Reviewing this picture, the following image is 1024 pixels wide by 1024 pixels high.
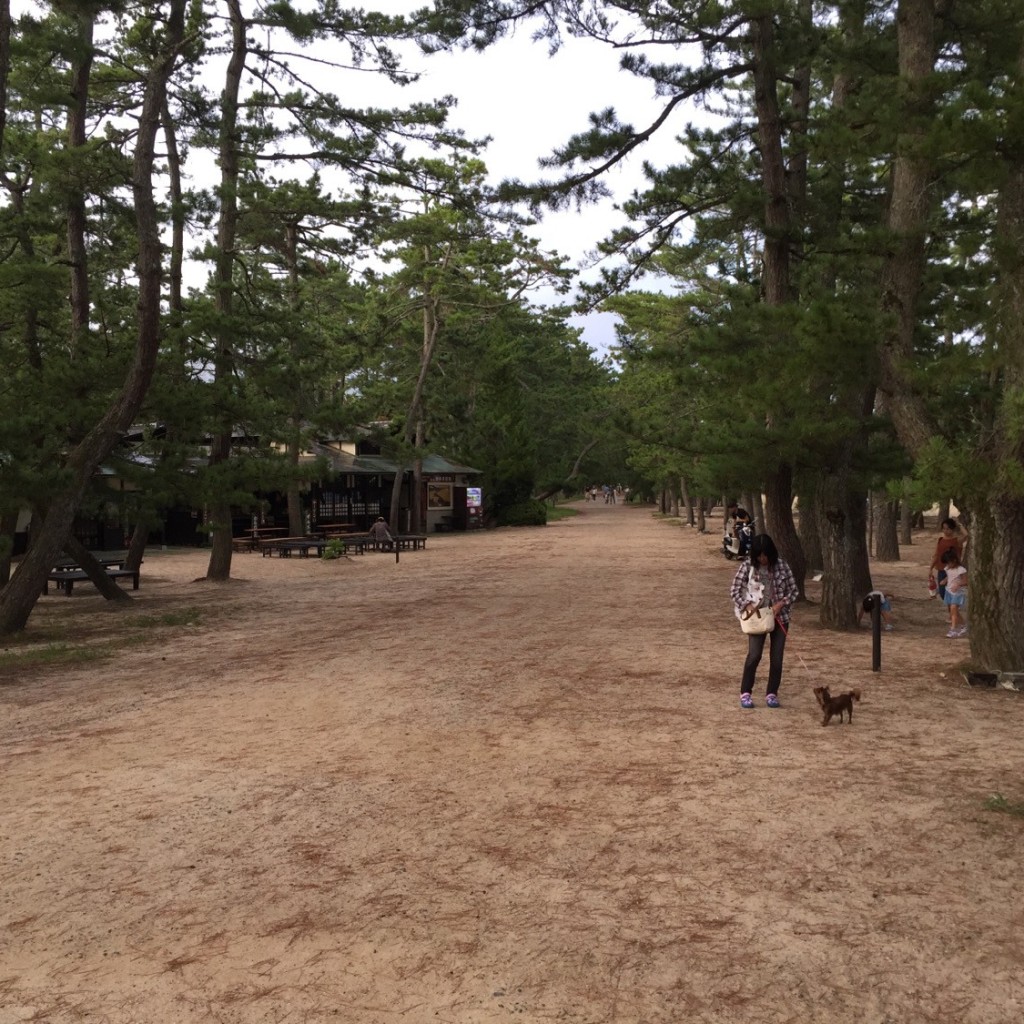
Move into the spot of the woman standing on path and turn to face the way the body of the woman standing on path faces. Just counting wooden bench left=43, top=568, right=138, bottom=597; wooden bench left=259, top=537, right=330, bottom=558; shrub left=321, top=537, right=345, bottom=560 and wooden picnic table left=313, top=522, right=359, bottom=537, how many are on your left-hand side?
0

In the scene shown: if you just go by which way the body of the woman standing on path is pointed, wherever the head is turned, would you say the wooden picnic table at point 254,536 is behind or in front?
behind

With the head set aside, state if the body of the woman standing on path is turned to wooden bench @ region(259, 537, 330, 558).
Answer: no

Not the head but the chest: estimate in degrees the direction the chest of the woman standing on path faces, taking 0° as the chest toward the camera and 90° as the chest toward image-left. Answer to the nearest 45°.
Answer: approximately 0°

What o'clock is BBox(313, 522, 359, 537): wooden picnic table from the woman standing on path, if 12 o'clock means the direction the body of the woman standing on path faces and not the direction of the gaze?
The wooden picnic table is roughly at 5 o'clock from the woman standing on path.

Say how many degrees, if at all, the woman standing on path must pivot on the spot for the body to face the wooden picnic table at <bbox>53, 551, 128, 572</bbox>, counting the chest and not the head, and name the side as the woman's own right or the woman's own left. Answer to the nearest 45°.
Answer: approximately 135° to the woman's own right

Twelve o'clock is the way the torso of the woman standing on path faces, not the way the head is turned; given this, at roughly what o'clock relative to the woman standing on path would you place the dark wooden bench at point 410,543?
The dark wooden bench is roughly at 5 o'clock from the woman standing on path.

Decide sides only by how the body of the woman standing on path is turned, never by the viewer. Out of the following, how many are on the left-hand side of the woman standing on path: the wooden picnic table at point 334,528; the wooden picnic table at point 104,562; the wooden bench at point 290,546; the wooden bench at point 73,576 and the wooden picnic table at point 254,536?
0

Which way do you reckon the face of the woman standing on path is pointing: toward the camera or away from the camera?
toward the camera

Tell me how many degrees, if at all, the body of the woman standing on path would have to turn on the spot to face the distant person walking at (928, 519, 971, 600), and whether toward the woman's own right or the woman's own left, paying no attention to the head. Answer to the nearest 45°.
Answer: approximately 135° to the woman's own left

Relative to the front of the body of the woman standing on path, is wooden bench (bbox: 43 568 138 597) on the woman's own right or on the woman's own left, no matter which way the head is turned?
on the woman's own right

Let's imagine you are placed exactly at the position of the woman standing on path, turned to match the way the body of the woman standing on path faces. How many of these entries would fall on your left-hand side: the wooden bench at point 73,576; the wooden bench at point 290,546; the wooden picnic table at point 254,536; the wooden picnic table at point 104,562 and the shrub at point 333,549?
0

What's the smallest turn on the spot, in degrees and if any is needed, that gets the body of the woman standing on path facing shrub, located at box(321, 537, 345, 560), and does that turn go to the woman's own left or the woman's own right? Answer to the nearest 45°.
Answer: approximately 135° to the woman's own right
